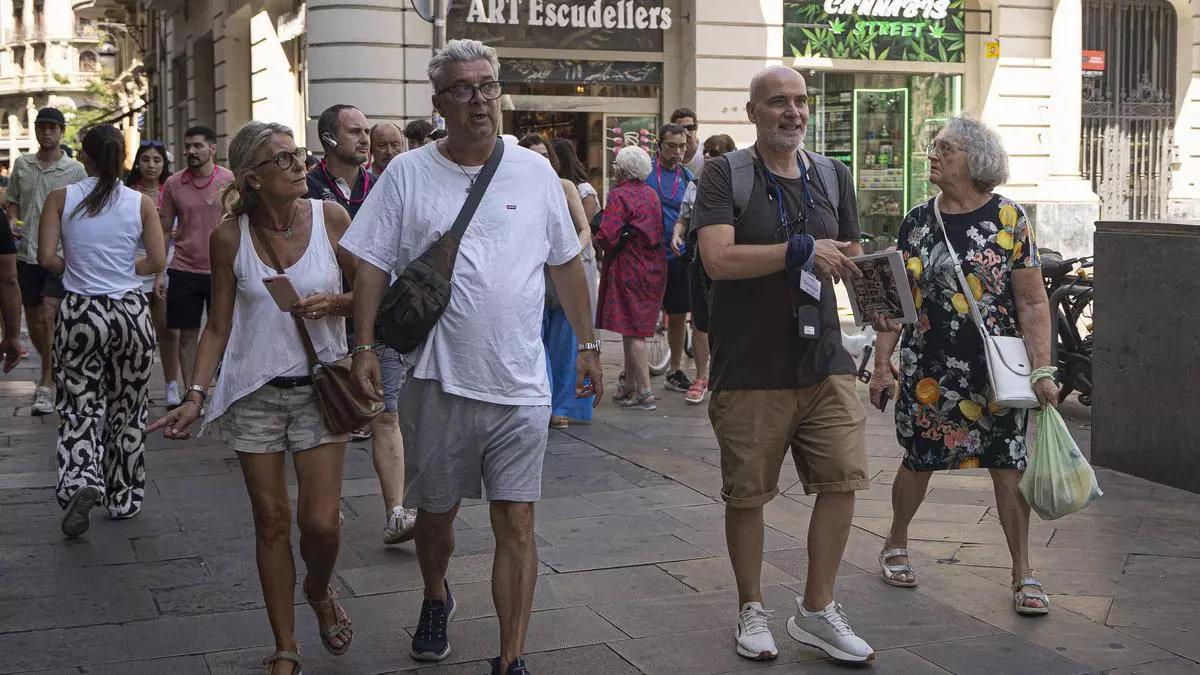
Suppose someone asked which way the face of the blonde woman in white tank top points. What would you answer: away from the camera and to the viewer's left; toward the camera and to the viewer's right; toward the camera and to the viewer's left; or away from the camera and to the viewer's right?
toward the camera and to the viewer's right

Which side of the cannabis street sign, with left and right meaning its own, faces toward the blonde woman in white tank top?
front

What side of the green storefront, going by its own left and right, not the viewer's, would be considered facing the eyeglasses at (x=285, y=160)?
front

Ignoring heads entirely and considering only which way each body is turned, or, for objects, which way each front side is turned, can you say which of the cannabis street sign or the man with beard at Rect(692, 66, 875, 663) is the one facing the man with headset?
the cannabis street sign

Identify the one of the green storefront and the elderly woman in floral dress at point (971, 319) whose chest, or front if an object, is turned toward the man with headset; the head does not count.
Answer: the green storefront

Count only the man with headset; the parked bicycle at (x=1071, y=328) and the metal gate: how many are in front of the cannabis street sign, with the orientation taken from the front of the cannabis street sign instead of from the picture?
2

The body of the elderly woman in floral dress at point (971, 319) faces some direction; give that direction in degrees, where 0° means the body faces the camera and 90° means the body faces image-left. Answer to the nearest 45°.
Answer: approximately 0°

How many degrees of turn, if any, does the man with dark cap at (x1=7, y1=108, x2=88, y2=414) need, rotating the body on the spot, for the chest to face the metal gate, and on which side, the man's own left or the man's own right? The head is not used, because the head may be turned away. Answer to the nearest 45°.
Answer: approximately 135° to the man's own left

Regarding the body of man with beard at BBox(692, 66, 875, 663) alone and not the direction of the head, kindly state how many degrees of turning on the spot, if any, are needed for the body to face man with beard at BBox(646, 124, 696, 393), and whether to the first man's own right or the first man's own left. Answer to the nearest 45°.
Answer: approximately 135° to the first man's own left

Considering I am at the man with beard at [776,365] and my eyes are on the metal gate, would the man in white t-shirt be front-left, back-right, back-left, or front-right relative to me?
back-left

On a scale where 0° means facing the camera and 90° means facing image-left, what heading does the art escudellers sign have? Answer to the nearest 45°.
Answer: approximately 0°
